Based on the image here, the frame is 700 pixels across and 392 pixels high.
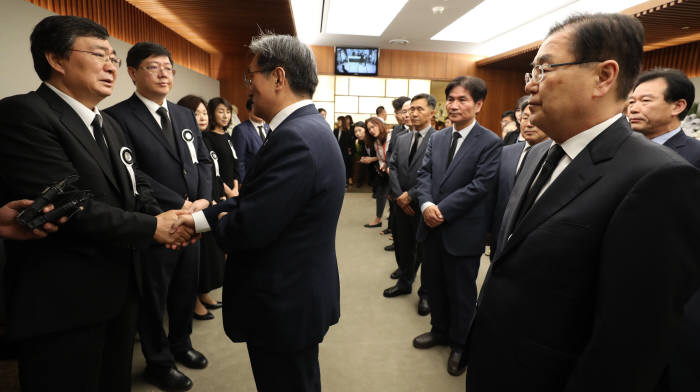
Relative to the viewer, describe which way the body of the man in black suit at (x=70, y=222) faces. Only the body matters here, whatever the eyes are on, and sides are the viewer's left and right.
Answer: facing the viewer and to the right of the viewer

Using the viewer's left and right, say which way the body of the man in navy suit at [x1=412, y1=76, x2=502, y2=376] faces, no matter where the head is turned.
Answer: facing the viewer and to the left of the viewer

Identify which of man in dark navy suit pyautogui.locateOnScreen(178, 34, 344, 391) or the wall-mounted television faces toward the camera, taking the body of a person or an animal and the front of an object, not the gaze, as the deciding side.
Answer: the wall-mounted television

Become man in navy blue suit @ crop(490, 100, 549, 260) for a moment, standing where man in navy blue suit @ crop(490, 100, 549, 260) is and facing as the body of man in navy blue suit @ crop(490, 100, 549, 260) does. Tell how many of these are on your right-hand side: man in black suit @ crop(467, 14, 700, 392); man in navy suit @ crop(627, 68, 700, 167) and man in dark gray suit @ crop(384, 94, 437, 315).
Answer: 1

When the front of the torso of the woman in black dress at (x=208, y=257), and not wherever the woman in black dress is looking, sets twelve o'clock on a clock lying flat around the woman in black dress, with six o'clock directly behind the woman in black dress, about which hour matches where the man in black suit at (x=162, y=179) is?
The man in black suit is roughly at 2 o'clock from the woman in black dress.

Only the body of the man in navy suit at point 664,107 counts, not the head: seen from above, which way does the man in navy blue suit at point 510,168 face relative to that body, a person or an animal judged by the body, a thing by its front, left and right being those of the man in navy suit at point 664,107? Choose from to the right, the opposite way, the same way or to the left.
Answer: the same way

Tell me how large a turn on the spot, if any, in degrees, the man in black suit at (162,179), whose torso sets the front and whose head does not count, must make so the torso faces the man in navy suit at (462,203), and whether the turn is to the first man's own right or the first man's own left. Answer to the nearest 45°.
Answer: approximately 45° to the first man's own left

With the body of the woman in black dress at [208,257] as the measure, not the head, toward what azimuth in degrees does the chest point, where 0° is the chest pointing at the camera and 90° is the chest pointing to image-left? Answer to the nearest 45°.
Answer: approximately 315°

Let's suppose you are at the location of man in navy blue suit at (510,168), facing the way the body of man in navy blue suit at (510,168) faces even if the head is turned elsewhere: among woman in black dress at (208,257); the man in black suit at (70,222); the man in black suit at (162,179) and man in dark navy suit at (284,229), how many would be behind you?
0

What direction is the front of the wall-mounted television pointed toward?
toward the camera

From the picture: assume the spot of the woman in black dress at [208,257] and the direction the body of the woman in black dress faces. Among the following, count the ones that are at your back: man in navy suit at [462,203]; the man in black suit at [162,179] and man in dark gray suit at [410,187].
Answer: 0

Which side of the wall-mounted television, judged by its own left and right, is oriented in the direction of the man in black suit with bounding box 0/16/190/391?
front

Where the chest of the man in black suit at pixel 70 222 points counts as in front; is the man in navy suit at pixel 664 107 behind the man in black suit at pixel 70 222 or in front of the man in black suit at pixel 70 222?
in front

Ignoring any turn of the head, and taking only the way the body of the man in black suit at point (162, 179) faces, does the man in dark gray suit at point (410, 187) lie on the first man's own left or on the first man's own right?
on the first man's own left

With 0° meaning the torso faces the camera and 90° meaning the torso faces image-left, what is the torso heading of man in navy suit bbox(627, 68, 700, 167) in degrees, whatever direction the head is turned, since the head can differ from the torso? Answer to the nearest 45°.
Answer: approximately 45°

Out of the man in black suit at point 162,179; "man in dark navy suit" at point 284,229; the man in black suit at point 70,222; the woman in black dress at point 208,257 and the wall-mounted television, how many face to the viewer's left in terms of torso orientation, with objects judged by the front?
1

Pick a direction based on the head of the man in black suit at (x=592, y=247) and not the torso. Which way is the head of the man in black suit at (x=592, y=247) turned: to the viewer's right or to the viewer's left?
to the viewer's left
